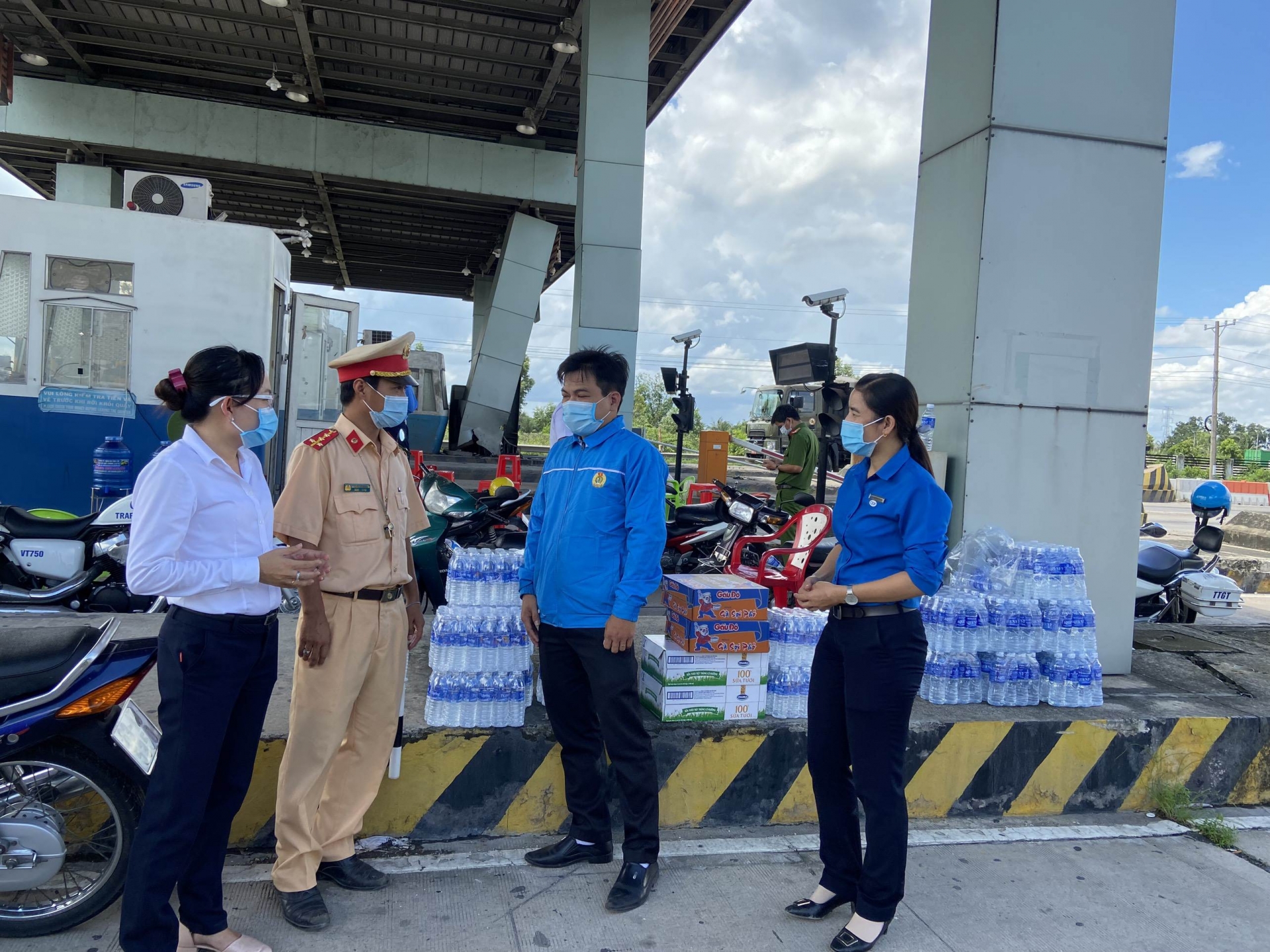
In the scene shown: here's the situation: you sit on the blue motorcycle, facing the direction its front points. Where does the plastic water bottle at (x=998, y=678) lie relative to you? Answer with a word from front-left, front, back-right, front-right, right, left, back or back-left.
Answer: back

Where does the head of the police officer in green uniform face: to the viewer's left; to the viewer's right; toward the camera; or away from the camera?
to the viewer's left

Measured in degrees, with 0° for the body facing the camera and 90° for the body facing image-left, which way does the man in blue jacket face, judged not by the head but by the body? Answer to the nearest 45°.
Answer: approximately 45°

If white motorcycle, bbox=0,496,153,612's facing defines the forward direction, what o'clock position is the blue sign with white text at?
The blue sign with white text is roughly at 9 o'clock from the white motorcycle.

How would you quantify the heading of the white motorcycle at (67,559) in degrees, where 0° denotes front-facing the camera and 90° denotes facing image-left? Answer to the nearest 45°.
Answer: approximately 270°

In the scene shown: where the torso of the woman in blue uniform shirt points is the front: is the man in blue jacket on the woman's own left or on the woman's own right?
on the woman's own right

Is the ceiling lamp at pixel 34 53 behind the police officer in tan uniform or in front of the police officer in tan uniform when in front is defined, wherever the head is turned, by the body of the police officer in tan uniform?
behind
